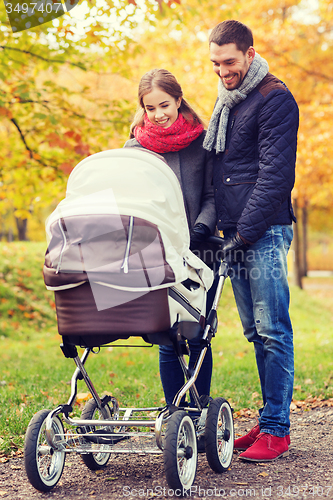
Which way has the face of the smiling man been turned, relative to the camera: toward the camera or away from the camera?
toward the camera

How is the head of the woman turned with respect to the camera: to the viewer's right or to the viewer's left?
to the viewer's left

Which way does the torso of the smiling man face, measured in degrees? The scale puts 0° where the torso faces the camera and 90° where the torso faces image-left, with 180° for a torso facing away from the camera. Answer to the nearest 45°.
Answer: approximately 45°

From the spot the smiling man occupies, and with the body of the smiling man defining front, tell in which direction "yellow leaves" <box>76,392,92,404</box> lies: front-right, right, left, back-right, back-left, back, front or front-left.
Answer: right
